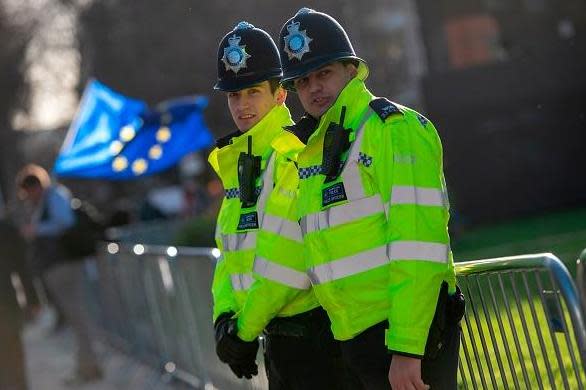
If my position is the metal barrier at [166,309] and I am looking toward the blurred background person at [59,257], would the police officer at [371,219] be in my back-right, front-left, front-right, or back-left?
back-left

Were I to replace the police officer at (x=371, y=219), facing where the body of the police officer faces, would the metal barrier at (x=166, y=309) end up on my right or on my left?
on my right

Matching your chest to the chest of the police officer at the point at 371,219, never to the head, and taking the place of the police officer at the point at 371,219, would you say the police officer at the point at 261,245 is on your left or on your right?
on your right

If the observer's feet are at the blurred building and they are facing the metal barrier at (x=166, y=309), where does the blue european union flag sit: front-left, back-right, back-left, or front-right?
front-right

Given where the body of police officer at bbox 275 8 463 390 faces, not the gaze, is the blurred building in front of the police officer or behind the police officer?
behind

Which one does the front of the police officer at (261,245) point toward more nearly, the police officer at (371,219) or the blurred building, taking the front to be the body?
the police officer

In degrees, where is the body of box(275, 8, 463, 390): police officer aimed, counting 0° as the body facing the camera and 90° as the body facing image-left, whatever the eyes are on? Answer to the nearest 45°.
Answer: approximately 45°

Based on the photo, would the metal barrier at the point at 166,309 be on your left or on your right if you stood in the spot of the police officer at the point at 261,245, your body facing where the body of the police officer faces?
on your right

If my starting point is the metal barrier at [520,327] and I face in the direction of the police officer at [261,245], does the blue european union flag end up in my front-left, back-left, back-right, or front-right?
front-right
